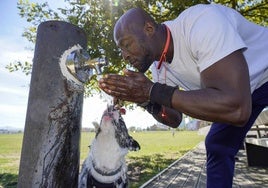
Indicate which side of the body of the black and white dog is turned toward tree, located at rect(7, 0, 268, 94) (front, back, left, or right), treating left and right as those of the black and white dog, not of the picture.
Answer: back

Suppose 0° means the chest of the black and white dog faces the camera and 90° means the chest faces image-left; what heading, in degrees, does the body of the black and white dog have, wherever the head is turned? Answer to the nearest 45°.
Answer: approximately 0°

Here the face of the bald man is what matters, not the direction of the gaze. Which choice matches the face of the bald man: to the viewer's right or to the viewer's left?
to the viewer's left

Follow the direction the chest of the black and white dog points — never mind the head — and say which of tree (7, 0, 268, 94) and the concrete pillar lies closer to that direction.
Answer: the concrete pillar
